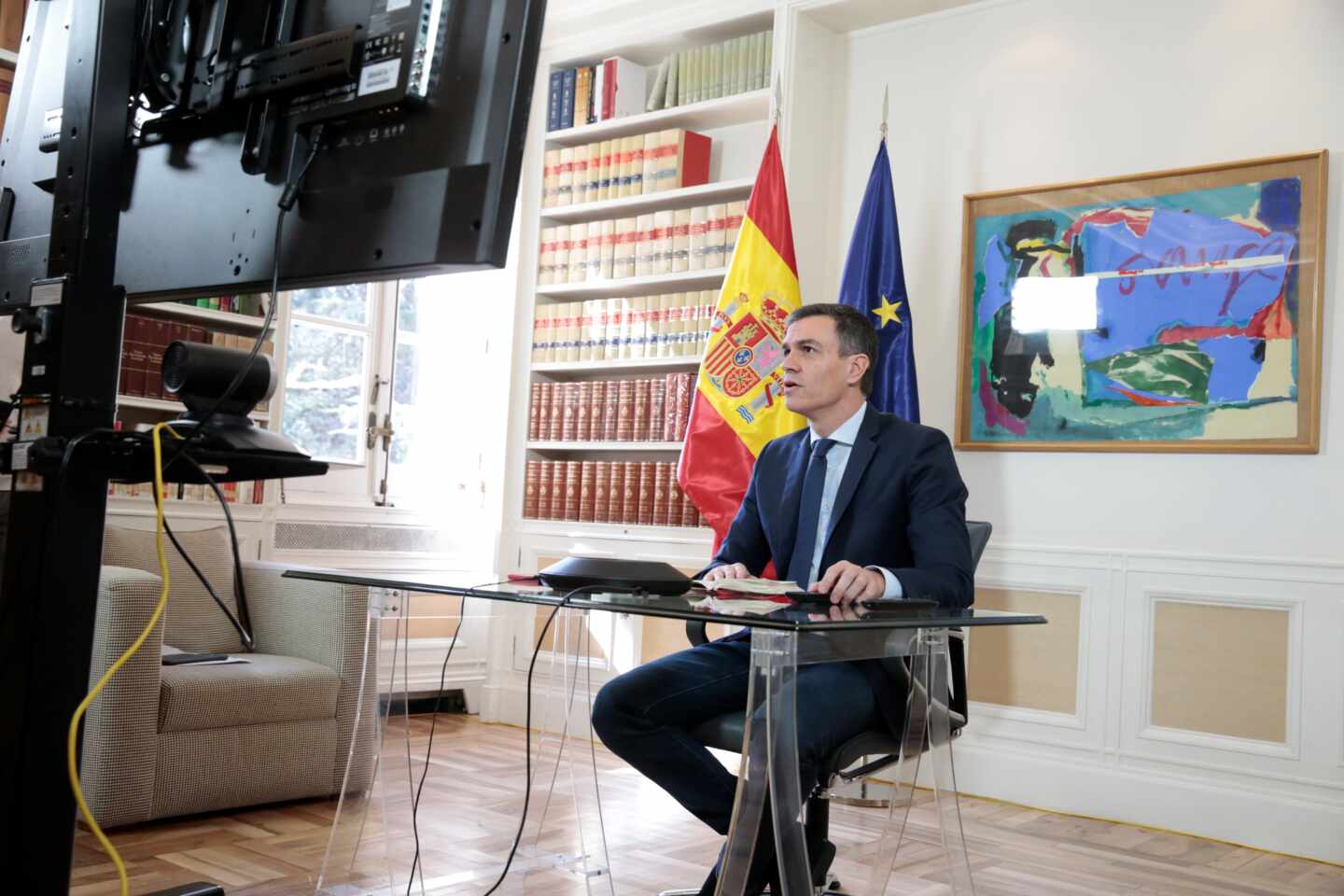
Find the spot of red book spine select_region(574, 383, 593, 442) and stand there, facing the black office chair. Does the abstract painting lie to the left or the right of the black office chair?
left

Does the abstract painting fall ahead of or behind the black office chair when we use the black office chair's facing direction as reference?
behind

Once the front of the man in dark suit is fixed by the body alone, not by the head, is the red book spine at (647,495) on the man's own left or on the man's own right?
on the man's own right

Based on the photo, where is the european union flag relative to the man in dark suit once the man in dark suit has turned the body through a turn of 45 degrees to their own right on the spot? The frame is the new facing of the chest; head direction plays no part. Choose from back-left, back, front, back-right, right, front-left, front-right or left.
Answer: right

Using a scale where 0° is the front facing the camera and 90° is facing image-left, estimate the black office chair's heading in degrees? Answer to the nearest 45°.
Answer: approximately 45°

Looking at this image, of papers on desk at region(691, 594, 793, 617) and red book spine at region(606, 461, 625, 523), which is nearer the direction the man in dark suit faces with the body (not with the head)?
the papers on desk

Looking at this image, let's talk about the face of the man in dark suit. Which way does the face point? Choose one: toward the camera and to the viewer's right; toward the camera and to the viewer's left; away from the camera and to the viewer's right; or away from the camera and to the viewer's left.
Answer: toward the camera and to the viewer's left

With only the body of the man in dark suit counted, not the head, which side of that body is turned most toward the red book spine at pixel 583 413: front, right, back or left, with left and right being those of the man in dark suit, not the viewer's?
right

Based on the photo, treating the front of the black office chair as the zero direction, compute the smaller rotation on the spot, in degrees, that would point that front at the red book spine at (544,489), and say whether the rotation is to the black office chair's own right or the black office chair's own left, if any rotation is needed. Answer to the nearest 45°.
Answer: approximately 90° to the black office chair's own right

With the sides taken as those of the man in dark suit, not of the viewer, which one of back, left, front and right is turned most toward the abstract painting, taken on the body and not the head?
back

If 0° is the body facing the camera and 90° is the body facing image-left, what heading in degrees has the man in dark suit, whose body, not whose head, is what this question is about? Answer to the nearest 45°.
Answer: approximately 45°

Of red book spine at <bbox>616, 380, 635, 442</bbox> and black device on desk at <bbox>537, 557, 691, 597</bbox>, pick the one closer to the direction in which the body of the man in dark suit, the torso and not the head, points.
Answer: the black device on desk
